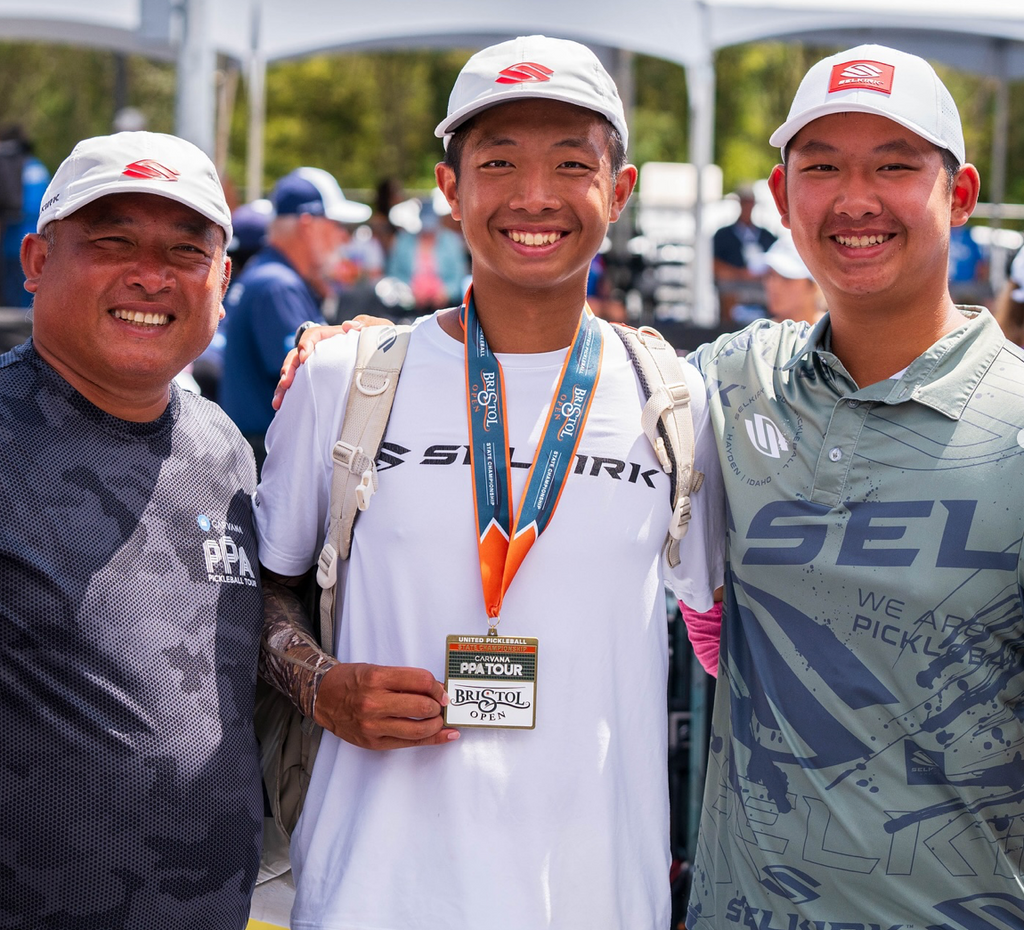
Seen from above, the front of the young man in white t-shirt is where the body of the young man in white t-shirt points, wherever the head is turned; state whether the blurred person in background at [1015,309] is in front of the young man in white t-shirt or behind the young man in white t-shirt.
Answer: behind

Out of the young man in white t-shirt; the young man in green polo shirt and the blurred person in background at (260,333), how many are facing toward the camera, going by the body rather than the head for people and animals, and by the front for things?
2

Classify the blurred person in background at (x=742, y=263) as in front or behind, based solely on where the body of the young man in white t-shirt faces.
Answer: behind

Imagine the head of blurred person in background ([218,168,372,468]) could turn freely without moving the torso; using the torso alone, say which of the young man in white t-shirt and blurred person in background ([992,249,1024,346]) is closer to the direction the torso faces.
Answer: the blurred person in background

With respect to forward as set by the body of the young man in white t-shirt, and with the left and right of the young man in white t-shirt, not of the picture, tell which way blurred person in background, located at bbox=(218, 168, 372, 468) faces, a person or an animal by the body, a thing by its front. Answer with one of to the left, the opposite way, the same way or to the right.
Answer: to the left

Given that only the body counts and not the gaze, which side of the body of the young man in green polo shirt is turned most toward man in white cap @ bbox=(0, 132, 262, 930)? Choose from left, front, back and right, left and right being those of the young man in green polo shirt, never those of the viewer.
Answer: right

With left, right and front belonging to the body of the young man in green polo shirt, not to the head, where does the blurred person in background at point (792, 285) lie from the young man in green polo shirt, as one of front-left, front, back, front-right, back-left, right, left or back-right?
back

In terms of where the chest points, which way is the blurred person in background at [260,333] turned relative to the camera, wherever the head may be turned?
to the viewer's right
